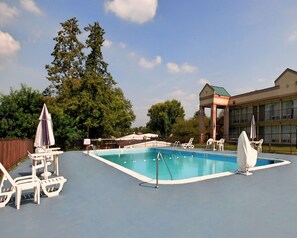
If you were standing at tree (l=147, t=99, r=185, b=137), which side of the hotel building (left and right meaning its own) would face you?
right

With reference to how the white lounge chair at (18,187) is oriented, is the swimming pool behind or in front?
in front

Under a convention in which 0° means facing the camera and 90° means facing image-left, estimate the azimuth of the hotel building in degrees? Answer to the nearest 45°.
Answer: approximately 45°

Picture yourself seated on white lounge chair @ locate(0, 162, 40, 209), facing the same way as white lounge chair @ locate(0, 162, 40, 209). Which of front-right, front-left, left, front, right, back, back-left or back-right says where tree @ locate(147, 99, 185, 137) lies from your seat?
front-left

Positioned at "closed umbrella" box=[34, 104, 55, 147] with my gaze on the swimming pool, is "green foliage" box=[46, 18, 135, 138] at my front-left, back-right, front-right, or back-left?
front-left

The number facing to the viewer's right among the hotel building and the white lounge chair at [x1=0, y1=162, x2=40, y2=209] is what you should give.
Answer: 1

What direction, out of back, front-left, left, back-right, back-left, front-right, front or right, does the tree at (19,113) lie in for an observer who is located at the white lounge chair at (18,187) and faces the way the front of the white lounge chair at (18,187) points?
left

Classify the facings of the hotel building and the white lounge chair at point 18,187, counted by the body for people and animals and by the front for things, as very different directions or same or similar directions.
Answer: very different directions

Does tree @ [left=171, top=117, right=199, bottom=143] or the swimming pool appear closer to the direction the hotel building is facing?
the swimming pool

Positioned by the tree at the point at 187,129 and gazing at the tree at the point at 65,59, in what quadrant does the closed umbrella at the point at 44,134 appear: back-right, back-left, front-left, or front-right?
front-left

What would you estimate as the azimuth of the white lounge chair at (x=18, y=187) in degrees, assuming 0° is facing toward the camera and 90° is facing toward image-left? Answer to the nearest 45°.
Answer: approximately 270°

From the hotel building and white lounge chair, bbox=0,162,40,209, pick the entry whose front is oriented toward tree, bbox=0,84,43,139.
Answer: the hotel building

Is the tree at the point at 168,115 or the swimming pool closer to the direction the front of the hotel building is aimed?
the swimming pool
